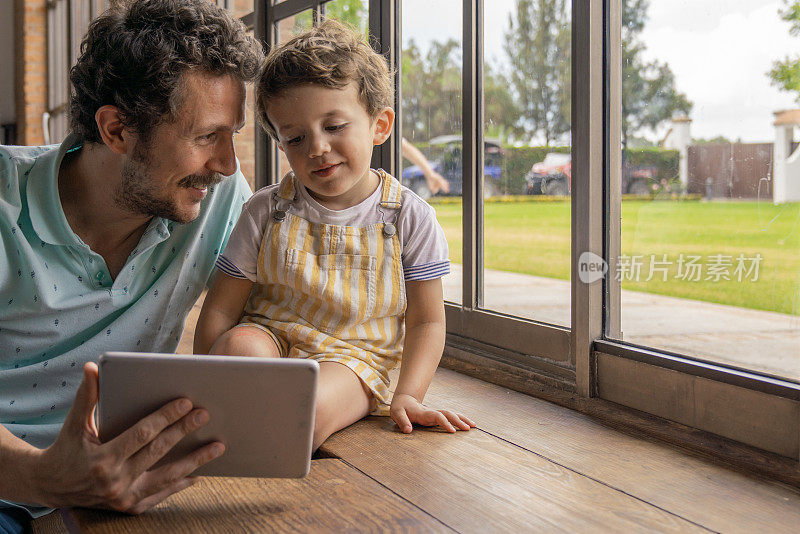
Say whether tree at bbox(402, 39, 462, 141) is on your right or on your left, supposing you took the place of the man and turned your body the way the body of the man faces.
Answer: on your left

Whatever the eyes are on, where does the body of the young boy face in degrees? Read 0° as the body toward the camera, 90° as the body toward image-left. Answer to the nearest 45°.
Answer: approximately 0°

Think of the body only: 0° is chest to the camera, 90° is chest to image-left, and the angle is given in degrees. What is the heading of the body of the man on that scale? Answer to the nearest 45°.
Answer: approximately 315°

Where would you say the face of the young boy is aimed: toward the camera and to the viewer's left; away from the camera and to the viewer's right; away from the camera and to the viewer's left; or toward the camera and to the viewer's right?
toward the camera and to the viewer's left

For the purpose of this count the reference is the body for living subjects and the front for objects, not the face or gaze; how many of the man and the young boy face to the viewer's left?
0
